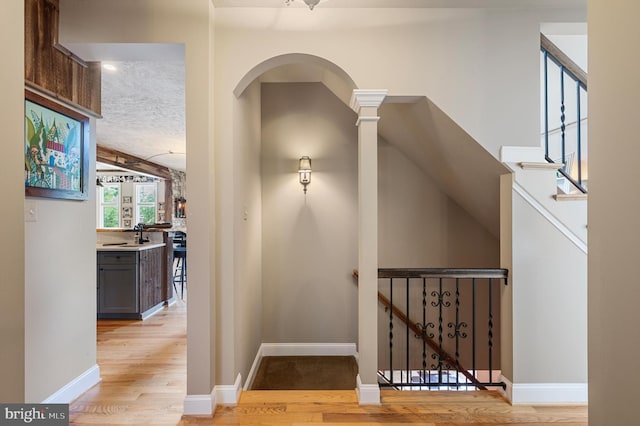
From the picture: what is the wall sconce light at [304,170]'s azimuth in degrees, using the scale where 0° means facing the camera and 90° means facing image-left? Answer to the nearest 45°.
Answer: approximately 0°

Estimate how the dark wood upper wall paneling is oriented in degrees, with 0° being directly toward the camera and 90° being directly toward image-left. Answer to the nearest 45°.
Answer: approximately 315°

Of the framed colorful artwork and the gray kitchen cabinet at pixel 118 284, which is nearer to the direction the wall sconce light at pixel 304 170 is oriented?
the framed colorful artwork

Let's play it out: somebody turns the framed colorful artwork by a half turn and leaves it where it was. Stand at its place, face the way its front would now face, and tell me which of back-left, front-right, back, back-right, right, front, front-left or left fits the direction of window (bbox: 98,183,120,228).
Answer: front-right

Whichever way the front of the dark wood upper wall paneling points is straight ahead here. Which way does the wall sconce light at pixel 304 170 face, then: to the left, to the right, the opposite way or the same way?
to the right

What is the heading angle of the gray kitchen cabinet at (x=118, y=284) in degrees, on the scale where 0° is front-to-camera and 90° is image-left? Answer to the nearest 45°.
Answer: approximately 0°

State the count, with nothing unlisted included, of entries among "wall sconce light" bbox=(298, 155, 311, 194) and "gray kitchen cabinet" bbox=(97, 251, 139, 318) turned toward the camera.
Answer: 2

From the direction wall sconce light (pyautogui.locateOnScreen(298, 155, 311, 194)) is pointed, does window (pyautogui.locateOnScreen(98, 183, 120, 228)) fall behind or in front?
behind

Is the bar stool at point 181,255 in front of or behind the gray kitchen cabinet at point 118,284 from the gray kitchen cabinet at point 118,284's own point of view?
behind

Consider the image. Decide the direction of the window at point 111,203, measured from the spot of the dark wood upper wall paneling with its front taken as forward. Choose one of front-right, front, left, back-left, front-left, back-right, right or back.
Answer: back-left

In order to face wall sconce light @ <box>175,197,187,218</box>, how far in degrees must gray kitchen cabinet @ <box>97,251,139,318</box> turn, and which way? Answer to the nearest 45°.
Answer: approximately 180°

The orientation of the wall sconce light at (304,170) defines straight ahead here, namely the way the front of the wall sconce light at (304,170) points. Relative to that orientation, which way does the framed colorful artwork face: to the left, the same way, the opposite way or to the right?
to the left
